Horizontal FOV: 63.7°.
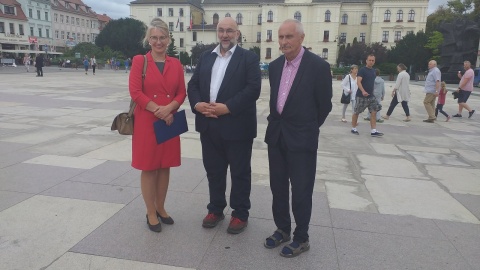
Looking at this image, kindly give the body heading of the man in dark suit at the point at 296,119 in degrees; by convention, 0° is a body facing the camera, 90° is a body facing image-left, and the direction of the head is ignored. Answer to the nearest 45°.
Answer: approximately 45°

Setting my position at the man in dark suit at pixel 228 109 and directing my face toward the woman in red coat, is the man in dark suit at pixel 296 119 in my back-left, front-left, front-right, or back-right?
back-left

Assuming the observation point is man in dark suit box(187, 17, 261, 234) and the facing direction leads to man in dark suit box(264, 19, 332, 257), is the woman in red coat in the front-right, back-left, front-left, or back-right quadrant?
back-right

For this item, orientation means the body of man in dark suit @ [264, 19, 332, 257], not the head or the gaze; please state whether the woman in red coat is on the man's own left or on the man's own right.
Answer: on the man's own right

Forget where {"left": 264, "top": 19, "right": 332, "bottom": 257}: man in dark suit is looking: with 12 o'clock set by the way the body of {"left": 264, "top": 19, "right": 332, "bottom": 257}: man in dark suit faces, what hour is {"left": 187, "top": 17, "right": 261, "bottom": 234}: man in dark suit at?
{"left": 187, "top": 17, "right": 261, "bottom": 234}: man in dark suit is roughly at 2 o'clock from {"left": 264, "top": 19, "right": 332, "bottom": 257}: man in dark suit.
